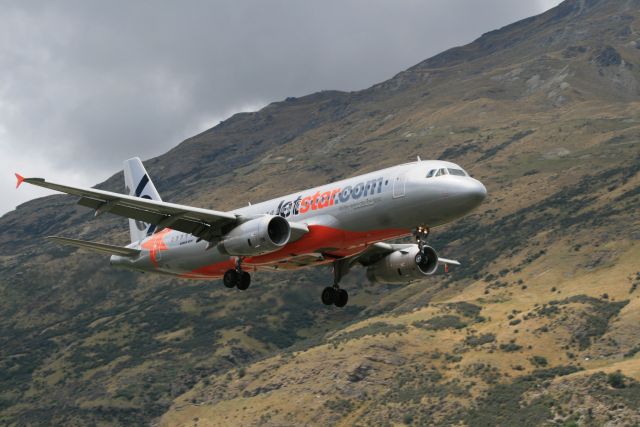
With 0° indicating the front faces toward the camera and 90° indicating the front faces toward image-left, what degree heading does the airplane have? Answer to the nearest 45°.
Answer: approximately 315°
